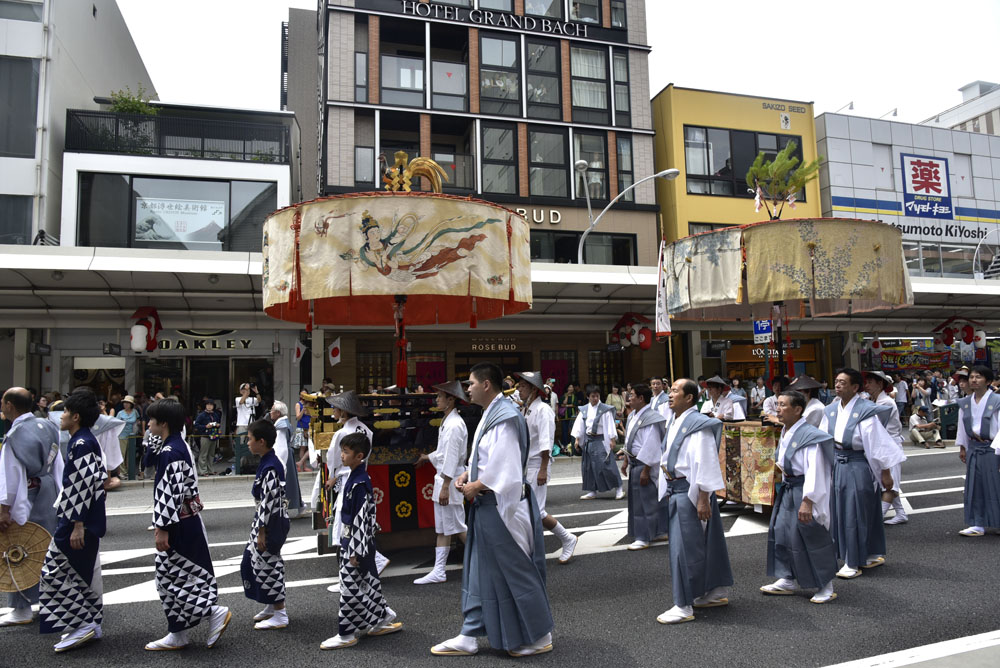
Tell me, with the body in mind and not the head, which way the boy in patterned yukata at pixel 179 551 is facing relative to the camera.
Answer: to the viewer's left

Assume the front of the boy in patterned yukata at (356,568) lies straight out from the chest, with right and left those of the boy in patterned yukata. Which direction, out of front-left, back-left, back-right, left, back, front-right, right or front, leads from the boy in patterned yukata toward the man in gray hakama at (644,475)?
back-right

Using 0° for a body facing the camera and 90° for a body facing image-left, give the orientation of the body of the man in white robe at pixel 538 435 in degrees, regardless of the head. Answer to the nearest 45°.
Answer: approximately 90°

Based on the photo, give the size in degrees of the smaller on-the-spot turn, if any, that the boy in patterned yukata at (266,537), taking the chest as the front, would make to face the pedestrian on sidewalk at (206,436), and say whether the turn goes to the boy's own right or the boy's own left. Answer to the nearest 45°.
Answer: approximately 90° to the boy's own right

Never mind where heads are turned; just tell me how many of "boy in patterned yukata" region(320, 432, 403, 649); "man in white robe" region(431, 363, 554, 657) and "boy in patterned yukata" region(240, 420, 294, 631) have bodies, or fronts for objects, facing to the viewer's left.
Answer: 3

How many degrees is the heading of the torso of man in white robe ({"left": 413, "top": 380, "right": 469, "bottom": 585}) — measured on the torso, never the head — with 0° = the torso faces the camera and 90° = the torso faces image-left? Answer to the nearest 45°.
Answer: approximately 90°

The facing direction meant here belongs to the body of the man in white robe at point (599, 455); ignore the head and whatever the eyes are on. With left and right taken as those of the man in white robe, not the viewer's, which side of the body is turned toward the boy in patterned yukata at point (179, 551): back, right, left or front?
front

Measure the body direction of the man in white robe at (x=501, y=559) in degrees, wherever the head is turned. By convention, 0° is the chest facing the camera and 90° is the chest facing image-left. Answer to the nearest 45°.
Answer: approximately 90°

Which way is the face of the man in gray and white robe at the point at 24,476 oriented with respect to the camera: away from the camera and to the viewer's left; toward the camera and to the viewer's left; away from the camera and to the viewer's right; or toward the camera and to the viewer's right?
away from the camera and to the viewer's left

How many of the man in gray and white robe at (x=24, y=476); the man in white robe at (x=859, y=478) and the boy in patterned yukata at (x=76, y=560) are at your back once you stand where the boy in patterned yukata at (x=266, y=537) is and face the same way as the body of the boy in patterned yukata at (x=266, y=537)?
1

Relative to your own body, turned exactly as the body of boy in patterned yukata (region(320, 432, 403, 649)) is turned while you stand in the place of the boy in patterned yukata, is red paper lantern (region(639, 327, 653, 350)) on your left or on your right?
on your right

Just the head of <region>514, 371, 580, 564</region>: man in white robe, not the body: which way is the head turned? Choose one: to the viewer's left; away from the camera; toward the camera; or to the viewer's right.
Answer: to the viewer's left
